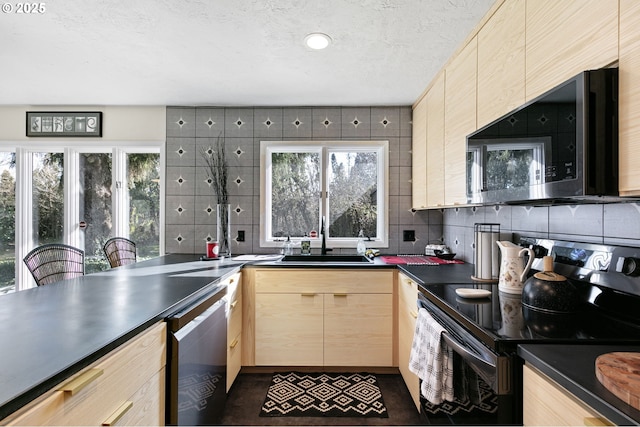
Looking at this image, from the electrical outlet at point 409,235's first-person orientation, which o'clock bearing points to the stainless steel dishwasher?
The stainless steel dishwasher is roughly at 1 o'clock from the electrical outlet.

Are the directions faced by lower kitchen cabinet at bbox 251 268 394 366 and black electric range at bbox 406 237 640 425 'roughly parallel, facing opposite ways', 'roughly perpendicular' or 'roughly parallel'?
roughly perpendicular

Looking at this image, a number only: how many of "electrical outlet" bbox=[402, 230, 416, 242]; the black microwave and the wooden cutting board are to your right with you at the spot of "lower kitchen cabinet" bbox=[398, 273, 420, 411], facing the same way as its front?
1

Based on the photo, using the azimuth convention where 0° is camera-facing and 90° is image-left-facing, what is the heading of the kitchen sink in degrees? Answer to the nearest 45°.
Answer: approximately 0°

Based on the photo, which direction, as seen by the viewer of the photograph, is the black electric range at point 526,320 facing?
facing the viewer and to the left of the viewer

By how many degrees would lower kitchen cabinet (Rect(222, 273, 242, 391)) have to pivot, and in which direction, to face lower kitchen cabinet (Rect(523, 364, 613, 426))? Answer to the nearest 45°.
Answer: approximately 45° to its right

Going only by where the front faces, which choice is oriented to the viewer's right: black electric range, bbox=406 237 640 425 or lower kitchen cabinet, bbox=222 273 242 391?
the lower kitchen cabinet

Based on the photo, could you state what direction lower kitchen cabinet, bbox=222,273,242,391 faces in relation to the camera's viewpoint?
facing to the right of the viewer

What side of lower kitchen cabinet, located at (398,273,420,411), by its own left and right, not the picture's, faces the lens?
left

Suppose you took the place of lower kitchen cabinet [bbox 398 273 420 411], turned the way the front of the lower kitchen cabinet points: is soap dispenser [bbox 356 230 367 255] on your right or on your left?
on your right

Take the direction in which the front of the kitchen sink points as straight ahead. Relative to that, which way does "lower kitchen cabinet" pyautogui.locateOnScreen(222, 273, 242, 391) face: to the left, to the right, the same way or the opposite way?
to the left

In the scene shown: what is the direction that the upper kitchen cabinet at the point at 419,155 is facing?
to the viewer's left

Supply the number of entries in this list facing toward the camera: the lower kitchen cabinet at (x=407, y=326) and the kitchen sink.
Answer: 1

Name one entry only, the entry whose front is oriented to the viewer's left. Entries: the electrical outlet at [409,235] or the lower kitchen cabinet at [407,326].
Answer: the lower kitchen cabinet

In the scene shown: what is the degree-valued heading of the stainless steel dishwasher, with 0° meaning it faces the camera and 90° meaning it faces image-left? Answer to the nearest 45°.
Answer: approximately 315°

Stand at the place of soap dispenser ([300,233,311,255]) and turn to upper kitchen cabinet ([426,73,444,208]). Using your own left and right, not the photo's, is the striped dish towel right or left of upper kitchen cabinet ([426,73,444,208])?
right

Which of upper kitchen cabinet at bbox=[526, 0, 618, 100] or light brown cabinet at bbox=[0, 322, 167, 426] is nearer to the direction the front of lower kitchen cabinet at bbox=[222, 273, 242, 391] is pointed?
the upper kitchen cabinet

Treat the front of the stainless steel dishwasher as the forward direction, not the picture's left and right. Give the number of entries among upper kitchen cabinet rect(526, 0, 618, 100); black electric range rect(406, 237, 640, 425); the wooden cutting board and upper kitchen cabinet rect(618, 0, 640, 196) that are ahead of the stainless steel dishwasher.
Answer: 4
